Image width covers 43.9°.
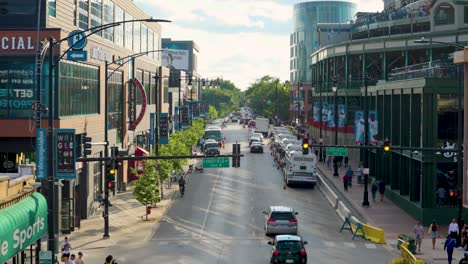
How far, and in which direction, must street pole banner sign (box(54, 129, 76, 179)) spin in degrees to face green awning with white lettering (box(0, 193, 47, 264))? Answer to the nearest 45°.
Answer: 0° — it already faces it

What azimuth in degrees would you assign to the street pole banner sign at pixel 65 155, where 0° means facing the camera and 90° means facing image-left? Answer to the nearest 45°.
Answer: approximately 0°

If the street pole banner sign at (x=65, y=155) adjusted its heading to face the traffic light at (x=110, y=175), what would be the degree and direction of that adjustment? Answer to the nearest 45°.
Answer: approximately 135° to its left

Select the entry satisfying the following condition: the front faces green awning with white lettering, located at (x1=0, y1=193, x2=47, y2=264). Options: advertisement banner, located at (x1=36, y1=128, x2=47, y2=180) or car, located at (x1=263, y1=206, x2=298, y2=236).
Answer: the advertisement banner

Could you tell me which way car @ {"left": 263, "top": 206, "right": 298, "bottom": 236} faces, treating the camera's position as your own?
facing away from the viewer

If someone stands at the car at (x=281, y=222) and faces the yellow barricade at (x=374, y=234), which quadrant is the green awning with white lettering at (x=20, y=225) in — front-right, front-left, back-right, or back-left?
back-right

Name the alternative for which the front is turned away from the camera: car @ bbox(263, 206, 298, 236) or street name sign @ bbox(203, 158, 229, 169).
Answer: the car
